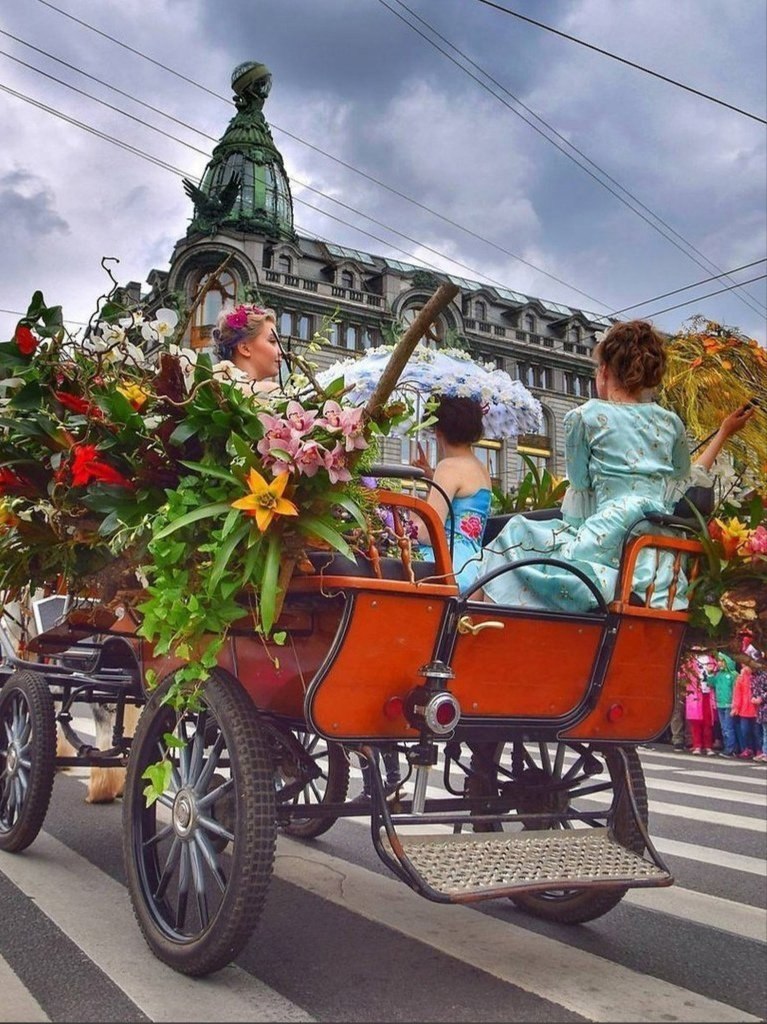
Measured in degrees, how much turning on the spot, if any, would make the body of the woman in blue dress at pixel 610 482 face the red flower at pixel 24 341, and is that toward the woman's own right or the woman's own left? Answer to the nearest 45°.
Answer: approximately 90° to the woman's own left

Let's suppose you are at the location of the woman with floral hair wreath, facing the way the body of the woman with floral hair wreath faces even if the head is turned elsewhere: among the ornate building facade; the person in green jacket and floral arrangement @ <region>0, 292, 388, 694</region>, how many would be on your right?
1

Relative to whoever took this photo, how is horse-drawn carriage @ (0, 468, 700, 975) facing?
facing away from the viewer and to the left of the viewer

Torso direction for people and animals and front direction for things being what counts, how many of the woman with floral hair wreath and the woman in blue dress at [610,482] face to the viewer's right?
1

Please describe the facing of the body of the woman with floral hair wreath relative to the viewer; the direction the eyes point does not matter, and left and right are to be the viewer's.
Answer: facing to the right of the viewer

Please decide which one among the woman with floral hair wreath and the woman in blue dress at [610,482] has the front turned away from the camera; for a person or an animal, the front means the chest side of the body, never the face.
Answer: the woman in blue dress

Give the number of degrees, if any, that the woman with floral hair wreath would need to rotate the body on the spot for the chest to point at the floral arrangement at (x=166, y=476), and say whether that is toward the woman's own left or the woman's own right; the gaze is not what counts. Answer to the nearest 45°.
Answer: approximately 90° to the woman's own right

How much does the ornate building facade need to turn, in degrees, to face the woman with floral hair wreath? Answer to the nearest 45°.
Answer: approximately 45° to its right

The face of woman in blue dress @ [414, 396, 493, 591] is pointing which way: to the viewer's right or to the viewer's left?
to the viewer's left

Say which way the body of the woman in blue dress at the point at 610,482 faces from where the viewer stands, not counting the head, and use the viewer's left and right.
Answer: facing away from the viewer
